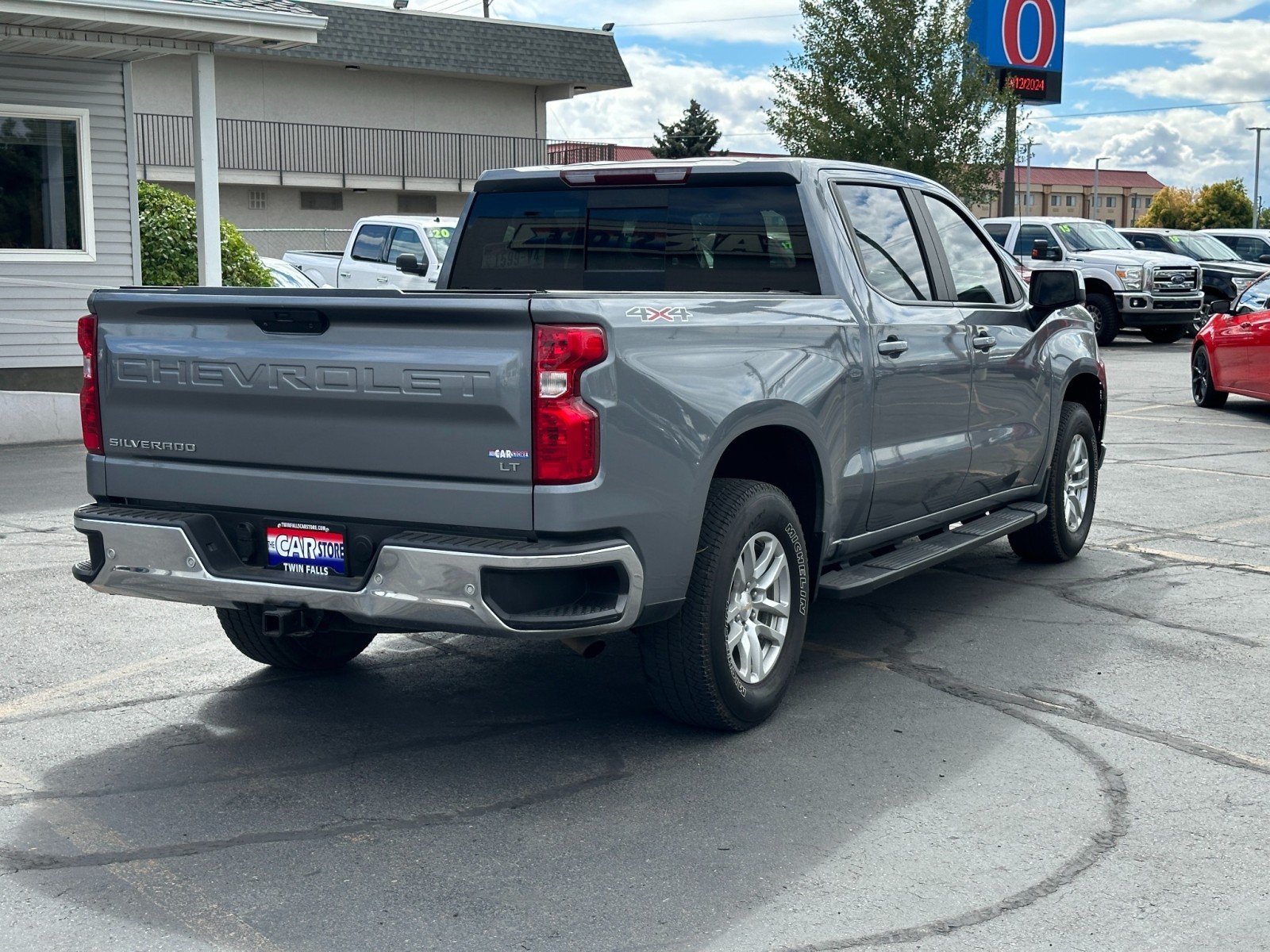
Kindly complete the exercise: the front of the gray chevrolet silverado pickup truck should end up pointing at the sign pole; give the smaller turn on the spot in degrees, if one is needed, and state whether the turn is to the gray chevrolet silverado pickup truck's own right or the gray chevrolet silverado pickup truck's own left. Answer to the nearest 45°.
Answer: approximately 45° to the gray chevrolet silverado pickup truck's own left

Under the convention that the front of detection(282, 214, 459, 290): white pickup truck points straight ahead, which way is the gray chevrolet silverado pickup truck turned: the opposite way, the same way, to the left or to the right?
to the left

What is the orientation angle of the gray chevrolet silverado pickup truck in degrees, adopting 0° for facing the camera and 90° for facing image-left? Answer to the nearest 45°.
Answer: approximately 225°

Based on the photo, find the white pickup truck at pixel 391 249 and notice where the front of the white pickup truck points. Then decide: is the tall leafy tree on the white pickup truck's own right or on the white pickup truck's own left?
on the white pickup truck's own left

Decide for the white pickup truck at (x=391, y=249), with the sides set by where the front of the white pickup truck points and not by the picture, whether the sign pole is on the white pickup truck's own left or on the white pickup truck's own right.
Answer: on the white pickup truck's own left

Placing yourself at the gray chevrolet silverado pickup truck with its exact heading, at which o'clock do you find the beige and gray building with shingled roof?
The beige and gray building with shingled roof is roughly at 10 o'clock from the gray chevrolet silverado pickup truck.

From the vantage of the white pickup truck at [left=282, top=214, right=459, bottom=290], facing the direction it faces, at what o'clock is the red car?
The red car is roughly at 12 o'clock from the white pickup truck.

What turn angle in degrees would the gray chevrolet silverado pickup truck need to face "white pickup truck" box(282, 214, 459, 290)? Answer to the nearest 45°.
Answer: approximately 45° to its left

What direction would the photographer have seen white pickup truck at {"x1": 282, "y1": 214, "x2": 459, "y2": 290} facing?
facing the viewer and to the right of the viewer

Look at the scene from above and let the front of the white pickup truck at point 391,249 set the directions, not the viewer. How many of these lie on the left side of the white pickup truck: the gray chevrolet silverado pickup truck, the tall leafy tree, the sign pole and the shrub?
2

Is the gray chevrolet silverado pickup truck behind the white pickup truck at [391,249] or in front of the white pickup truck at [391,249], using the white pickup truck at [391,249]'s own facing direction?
in front
